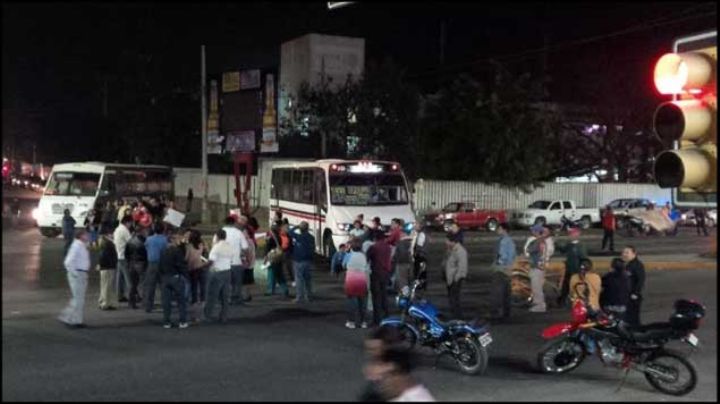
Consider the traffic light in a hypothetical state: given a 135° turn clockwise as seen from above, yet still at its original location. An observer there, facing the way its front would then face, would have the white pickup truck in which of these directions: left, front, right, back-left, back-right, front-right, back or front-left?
front

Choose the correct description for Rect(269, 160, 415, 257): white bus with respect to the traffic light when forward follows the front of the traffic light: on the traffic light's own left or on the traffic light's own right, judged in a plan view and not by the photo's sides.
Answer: on the traffic light's own right

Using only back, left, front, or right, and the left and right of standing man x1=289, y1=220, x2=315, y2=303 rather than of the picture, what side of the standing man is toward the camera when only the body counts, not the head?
back

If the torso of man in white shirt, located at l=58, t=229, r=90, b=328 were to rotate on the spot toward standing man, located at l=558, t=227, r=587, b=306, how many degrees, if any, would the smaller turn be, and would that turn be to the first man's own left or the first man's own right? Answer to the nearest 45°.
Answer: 0° — they already face them

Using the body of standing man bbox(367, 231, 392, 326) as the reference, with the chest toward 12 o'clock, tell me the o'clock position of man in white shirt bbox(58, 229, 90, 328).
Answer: The man in white shirt is roughly at 8 o'clock from the standing man.

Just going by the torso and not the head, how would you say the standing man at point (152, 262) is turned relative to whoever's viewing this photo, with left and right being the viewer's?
facing away from the viewer and to the right of the viewer

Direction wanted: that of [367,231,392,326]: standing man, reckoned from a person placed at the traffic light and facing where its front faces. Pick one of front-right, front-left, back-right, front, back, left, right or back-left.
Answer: right

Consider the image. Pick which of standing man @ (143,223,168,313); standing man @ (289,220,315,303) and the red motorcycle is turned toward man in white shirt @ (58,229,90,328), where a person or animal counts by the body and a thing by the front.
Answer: the red motorcycle

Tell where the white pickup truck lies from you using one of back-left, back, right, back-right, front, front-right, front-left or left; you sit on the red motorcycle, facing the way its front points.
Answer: right

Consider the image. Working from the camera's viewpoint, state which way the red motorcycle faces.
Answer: facing to the left of the viewer

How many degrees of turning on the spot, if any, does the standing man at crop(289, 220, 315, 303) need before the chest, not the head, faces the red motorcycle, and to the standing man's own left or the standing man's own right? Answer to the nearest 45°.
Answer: approximately 135° to the standing man's own right
